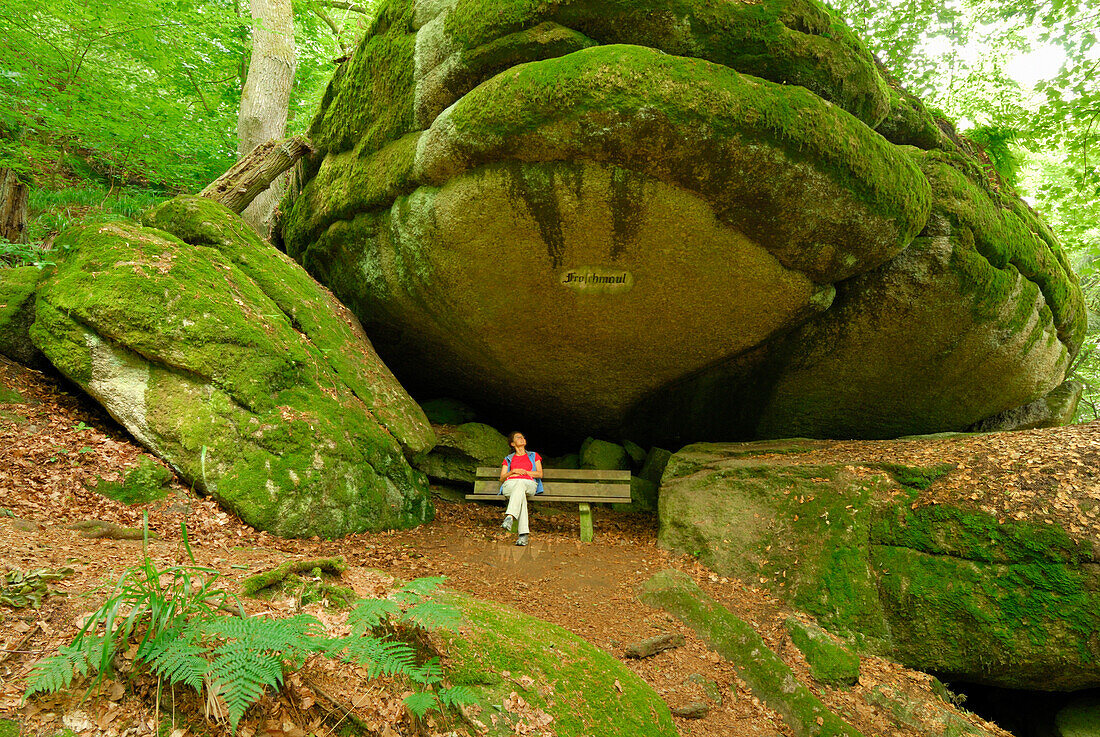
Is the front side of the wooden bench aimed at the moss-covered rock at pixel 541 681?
yes

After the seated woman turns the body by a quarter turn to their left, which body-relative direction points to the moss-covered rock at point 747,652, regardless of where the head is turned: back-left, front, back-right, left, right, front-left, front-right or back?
front-right

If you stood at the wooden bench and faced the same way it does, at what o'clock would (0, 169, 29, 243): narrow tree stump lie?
The narrow tree stump is roughly at 3 o'clock from the wooden bench.

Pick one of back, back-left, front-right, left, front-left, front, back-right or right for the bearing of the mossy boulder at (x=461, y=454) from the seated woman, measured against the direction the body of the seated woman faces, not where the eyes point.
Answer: back-right

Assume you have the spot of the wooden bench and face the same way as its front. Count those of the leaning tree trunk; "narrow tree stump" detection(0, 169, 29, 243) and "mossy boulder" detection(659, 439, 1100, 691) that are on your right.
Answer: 2

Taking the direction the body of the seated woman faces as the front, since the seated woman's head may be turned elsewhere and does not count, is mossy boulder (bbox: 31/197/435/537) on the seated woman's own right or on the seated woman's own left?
on the seated woman's own right

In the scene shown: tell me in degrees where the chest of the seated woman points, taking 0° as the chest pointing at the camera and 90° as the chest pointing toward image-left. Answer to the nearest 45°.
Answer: approximately 0°

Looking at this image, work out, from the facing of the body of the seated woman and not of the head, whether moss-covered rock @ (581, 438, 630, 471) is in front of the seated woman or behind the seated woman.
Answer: behind
